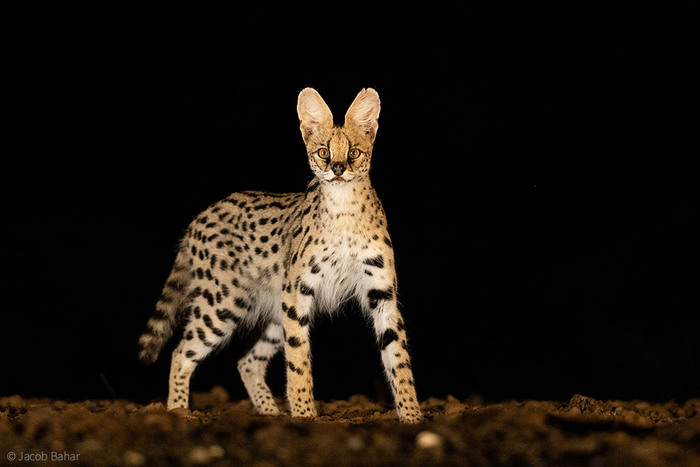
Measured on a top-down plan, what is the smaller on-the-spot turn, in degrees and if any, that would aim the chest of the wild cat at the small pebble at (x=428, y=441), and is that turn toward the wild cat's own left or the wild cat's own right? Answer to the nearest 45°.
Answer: approximately 45° to the wild cat's own right

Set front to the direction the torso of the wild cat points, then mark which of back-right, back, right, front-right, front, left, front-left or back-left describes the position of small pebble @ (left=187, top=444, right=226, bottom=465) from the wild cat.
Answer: front-right

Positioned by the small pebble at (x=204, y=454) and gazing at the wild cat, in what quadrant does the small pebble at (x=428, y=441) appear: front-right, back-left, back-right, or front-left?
front-right

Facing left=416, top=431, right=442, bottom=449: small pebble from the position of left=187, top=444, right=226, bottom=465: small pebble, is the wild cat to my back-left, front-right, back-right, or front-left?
front-left

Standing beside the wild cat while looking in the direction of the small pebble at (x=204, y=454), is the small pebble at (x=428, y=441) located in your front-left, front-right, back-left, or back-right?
front-left

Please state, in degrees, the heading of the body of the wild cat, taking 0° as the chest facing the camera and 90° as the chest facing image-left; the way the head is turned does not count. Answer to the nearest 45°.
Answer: approximately 315°
